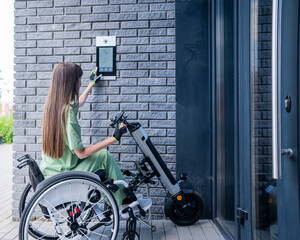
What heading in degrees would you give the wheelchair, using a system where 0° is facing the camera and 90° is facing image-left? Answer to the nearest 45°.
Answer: approximately 270°

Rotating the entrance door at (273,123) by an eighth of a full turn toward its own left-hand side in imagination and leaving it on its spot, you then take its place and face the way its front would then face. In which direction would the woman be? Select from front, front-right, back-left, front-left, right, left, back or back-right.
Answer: right

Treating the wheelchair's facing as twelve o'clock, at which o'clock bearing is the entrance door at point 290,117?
The entrance door is roughly at 1 o'clock from the wheelchair.

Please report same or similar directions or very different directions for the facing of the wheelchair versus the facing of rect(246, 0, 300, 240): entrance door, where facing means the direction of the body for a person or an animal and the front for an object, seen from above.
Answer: very different directions

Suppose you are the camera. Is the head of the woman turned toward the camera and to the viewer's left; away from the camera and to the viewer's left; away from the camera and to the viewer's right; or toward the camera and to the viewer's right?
away from the camera and to the viewer's right

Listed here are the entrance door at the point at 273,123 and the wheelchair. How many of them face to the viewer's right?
1

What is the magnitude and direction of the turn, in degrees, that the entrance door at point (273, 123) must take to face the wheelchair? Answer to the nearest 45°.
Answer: approximately 45° to its right

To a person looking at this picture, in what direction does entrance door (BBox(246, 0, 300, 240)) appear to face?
facing the viewer and to the left of the viewer
